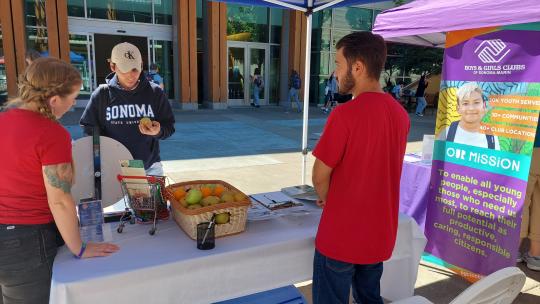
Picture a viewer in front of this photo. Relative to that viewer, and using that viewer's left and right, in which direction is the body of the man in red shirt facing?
facing away from the viewer and to the left of the viewer

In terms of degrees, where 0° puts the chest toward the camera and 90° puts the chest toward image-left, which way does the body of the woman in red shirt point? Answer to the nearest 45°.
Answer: approximately 225°

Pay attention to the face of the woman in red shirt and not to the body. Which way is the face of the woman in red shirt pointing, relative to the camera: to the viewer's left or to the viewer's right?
to the viewer's right

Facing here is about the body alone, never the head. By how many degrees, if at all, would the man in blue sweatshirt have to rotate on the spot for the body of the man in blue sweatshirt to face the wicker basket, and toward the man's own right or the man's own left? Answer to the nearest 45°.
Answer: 0° — they already face it

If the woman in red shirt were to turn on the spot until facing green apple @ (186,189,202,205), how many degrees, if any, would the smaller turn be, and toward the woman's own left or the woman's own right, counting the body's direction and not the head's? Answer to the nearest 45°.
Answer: approximately 45° to the woman's own right

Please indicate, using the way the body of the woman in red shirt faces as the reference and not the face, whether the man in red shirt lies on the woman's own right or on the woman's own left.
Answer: on the woman's own right

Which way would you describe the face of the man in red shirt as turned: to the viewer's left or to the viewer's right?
to the viewer's left
